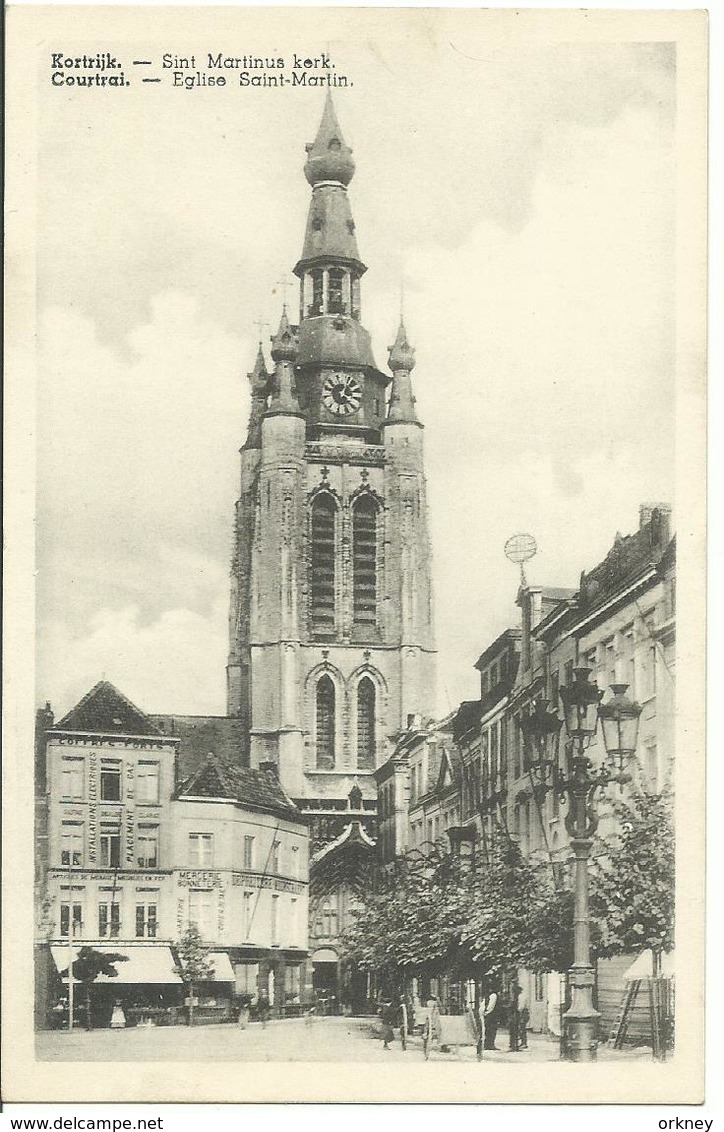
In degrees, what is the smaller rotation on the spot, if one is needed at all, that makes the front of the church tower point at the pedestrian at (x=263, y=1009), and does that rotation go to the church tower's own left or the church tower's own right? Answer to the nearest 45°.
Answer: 0° — it already faces them

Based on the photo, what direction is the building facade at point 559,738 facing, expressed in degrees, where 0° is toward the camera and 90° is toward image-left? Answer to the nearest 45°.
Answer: approximately 45°

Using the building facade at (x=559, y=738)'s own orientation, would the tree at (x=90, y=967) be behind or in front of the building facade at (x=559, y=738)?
in front

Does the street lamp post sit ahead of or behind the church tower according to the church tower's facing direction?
ahead

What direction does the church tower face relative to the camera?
toward the camera

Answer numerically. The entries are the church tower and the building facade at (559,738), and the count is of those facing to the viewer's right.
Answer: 0
